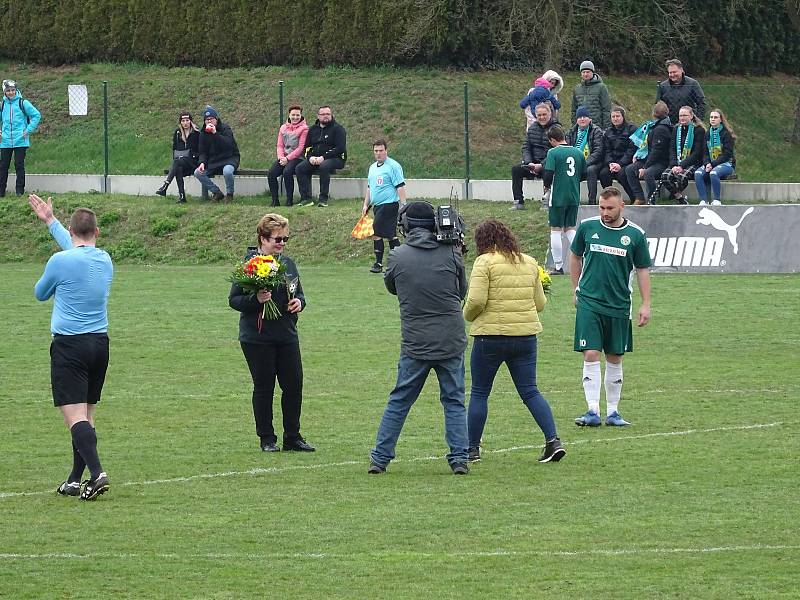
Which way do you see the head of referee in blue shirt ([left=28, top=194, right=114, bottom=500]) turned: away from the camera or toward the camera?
away from the camera

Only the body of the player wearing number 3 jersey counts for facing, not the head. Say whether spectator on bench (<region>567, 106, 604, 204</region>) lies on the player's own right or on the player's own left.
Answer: on the player's own right

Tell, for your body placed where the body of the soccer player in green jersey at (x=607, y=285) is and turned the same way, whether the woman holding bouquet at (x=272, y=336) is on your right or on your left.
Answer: on your right

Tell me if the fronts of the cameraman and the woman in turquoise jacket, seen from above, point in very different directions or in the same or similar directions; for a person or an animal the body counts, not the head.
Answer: very different directions

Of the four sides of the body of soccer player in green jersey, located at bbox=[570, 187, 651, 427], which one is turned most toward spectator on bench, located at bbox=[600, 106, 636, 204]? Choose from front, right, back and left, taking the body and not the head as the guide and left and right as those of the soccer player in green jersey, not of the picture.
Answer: back

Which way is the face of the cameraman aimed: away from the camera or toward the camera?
away from the camera

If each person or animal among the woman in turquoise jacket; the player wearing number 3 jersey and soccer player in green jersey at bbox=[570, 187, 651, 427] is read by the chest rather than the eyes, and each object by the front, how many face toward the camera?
2

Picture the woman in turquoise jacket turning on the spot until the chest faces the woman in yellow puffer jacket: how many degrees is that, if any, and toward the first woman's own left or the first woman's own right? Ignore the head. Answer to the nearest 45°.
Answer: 0° — they already face them

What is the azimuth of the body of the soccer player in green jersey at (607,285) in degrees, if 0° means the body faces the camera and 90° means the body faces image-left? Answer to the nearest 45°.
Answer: approximately 0°

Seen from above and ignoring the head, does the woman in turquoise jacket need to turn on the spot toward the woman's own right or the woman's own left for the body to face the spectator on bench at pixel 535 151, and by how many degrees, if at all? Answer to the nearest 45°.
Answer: approximately 45° to the woman's own left

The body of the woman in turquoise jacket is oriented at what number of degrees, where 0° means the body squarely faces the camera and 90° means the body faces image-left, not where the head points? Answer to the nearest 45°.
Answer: approximately 0°

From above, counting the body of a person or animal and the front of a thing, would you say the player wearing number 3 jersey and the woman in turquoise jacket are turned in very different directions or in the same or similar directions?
very different directions

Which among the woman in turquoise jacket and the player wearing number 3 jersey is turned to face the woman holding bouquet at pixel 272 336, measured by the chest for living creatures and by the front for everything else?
the woman in turquoise jacket
